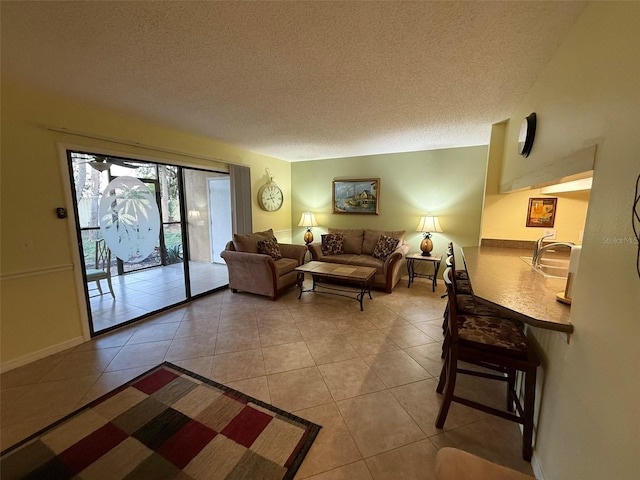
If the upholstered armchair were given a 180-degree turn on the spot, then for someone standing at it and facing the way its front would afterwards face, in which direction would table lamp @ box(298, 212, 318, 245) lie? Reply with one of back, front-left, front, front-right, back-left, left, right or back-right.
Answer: right

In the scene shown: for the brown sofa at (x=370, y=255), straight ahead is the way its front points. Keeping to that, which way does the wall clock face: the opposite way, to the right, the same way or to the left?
to the left

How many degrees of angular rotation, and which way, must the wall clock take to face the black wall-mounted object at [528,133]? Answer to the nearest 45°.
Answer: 0° — it already faces it

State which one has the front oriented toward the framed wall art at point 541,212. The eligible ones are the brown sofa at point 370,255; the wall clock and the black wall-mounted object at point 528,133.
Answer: the wall clock

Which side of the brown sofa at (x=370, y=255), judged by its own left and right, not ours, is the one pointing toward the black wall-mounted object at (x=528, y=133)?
left

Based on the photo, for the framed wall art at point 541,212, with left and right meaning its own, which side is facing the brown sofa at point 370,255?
right

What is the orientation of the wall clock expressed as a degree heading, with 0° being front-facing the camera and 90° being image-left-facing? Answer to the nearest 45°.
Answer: approximately 315°

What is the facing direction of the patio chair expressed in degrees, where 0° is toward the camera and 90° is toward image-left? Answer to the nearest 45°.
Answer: approximately 45°

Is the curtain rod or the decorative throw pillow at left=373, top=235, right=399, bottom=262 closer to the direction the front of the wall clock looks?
the decorative throw pillow

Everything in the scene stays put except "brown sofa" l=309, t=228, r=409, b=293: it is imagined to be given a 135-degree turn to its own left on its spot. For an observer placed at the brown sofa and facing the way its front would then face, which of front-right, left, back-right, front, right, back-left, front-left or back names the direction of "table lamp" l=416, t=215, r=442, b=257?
front

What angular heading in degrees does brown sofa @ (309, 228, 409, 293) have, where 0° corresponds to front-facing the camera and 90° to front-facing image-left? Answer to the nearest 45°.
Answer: approximately 45°

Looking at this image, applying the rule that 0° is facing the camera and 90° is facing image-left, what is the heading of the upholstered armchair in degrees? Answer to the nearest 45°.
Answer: approximately 315°

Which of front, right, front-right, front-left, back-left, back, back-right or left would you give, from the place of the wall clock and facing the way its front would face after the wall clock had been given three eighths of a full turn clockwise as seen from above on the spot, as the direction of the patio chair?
front-left

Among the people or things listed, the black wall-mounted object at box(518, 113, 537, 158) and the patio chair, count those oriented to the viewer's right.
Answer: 0

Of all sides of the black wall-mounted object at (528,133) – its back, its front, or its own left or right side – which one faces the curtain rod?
front
